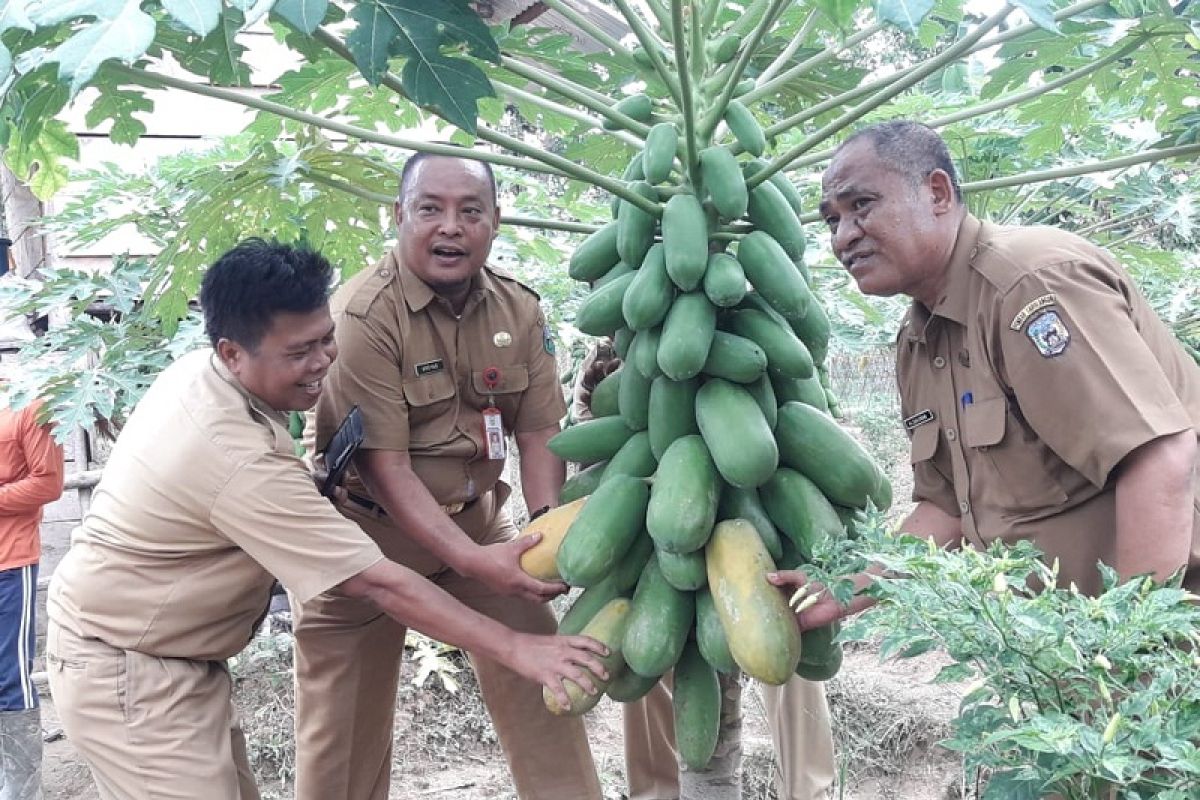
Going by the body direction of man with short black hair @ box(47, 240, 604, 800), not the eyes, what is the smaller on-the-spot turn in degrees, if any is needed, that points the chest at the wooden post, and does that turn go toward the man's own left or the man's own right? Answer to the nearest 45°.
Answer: approximately 90° to the man's own left

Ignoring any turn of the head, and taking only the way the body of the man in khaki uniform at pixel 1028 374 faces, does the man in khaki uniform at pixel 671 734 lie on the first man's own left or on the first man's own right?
on the first man's own right

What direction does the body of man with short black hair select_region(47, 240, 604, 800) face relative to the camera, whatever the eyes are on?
to the viewer's right

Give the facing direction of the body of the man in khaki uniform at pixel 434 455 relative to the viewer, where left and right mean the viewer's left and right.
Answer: facing the viewer

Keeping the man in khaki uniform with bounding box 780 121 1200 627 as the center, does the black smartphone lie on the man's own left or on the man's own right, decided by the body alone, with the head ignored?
on the man's own right

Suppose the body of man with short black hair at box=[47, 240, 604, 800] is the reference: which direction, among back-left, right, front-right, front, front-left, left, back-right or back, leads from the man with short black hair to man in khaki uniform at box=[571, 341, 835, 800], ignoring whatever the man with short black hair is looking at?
front-left

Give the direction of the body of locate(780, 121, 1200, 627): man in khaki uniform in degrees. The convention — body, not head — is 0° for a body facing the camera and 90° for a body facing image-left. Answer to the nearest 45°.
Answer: approximately 45°

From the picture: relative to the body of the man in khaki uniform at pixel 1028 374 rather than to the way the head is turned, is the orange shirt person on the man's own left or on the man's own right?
on the man's own right

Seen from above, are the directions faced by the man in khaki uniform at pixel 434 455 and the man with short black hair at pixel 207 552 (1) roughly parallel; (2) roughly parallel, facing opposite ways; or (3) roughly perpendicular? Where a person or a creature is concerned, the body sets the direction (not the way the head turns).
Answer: roughly perpendicular
